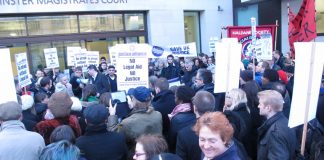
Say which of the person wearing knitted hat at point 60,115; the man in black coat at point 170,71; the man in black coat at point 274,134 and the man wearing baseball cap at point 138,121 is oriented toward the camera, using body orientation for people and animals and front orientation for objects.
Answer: the man in black coat at point 170,71

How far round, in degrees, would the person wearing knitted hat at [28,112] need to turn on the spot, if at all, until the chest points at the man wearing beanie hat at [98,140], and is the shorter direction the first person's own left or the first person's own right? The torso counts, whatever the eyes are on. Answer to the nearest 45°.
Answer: approximately 135° to the first person's own right

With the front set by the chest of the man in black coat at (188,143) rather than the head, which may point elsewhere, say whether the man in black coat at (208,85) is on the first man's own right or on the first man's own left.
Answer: on the first man's own right

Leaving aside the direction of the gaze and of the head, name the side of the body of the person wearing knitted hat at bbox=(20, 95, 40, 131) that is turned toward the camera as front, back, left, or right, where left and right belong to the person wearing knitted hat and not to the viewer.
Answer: back

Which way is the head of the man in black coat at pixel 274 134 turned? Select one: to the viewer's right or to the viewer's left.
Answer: to the viewer's left

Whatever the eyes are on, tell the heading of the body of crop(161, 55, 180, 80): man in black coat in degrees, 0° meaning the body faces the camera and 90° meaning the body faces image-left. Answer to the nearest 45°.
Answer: approximately 0°

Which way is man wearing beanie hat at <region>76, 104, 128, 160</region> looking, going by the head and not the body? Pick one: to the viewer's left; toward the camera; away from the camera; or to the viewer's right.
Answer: away from the camera

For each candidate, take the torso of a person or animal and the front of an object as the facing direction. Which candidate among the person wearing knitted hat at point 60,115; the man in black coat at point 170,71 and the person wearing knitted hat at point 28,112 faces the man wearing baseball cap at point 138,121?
the man in black coat
